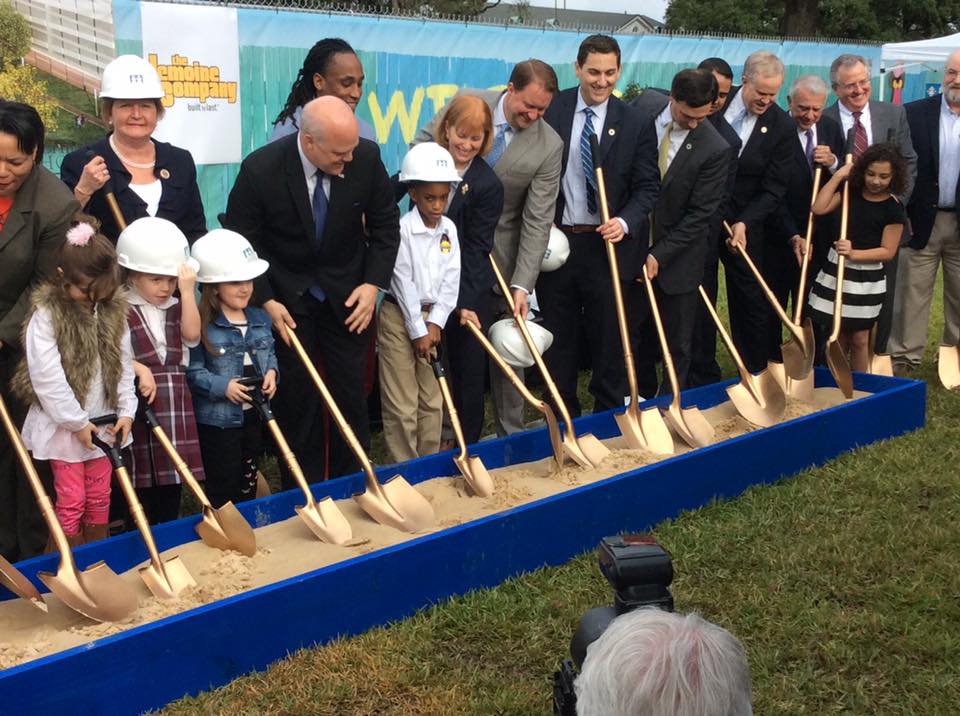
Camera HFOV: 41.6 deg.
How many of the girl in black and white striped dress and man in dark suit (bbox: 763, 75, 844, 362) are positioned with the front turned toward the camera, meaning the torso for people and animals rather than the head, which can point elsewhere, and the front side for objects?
2

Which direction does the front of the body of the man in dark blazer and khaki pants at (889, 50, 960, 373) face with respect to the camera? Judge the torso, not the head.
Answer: toward the camera

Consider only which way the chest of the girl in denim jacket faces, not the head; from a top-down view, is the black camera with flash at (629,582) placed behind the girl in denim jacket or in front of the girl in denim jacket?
in front

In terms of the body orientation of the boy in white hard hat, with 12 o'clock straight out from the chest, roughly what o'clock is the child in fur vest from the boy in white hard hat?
The child in fur vest is roughly at 3 o'clock from the boy in white hard hat.

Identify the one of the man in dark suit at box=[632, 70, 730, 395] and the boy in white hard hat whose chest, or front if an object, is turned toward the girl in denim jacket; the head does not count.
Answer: the man in dark suit

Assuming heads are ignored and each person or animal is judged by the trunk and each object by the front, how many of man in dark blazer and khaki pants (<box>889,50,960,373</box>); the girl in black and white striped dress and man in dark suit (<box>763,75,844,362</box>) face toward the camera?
3

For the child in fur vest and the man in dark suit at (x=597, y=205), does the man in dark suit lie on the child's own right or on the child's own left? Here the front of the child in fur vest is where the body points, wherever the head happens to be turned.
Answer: on the child's own left

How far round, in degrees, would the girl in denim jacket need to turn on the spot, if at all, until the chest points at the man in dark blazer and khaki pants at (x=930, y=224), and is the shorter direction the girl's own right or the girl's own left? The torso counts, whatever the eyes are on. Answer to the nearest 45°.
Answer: approximately 90° to the girl's own left

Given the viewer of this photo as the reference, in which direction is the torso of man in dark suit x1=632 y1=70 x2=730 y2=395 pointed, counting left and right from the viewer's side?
facing the viewer and to the left of the viewer

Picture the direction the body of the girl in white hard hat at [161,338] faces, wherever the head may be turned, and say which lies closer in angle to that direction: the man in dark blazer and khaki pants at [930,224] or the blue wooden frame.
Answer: the blue wooden frame

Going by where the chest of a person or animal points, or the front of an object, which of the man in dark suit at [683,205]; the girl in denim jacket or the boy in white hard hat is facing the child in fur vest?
the man in dark suit

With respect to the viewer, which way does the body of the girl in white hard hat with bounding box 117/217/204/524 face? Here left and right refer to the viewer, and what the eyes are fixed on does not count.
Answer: facing the viewer and to the right of the viewer
